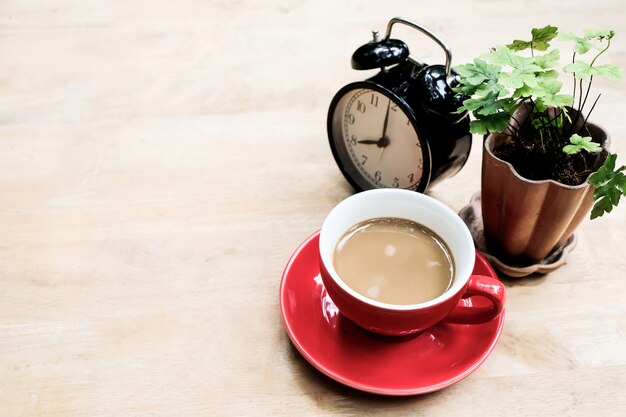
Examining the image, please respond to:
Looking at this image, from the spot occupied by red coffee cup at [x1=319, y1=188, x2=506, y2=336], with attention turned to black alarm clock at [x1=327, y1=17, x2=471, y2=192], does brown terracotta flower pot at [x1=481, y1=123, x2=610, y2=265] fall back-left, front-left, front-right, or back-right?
front-right

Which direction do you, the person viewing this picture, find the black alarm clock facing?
facing the viewer and to the left of the viewer

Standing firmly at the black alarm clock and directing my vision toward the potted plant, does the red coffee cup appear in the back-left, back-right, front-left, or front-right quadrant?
front-right
